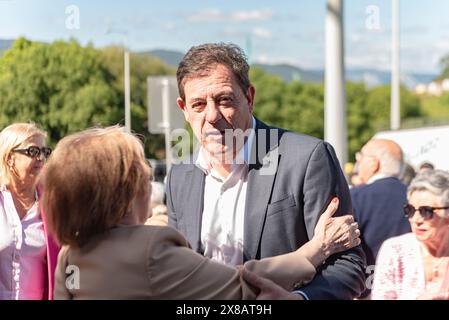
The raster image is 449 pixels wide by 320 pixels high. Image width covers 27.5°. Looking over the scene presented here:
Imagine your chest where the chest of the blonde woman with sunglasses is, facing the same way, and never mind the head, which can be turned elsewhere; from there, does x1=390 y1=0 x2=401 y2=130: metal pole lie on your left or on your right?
on your left

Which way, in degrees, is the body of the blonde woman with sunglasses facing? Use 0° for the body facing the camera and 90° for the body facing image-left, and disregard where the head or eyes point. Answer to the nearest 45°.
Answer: approximately 315°

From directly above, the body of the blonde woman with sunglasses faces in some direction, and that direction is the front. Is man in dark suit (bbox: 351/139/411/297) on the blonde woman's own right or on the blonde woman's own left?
on the blonde woman's own left

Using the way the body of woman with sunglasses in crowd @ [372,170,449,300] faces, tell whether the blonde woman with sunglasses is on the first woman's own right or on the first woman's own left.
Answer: on the first woman's own right

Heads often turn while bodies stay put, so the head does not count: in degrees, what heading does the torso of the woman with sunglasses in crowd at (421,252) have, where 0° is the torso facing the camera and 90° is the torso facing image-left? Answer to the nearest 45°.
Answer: approximately 0°

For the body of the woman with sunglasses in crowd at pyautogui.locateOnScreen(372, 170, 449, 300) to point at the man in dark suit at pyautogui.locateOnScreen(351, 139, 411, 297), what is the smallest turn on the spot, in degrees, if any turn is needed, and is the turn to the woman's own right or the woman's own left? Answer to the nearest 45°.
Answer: approximately 180°

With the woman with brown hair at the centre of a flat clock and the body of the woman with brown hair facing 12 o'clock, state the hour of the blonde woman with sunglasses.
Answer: The blonde woman with sunglasses is roughly at 10 o'clock from the woman with brown hair.
